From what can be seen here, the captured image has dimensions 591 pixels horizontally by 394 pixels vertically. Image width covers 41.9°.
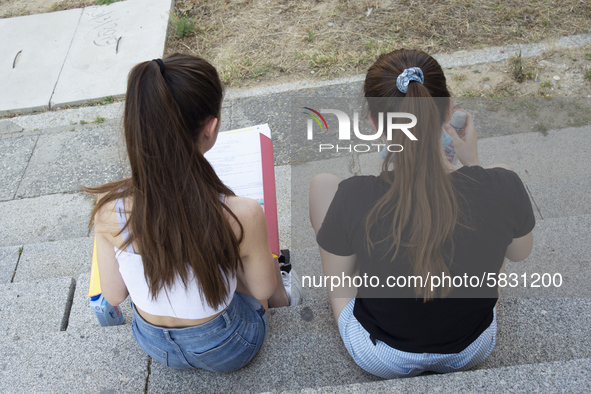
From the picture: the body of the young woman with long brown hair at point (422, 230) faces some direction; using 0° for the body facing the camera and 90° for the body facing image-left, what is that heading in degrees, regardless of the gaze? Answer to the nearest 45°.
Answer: approximately 180°

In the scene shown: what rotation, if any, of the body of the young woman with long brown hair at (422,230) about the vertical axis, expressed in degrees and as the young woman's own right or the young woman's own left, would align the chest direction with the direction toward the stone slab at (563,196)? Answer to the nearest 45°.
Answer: approximately 45° to the young woman's own right

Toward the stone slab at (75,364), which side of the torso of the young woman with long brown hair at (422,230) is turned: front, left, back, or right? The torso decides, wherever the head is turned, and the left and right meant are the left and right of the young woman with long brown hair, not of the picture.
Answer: left

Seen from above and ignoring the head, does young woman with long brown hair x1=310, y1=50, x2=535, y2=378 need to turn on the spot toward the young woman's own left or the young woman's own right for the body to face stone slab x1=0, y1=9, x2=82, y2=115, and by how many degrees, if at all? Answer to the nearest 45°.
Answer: approximately 45° to the young woman's own left

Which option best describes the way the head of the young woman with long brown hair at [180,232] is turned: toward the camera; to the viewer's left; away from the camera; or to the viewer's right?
away from the camera

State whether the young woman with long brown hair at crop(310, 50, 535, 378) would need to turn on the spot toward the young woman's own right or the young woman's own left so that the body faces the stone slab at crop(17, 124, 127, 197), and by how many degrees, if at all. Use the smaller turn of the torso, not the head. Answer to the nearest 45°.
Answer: approximately 45° to the young woman's own left

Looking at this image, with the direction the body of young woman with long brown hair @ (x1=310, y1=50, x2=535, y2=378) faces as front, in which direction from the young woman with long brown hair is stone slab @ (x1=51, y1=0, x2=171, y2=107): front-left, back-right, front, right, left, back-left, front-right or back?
front-left

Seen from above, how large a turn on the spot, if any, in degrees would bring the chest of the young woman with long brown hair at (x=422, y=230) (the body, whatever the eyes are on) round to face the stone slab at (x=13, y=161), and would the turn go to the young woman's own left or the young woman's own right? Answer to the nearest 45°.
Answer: approximately 45° to the young woman's own left

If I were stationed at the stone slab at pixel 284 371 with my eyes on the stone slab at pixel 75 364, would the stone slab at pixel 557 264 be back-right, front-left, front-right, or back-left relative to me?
back-right

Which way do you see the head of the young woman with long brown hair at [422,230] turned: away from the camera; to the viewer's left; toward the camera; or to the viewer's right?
away from the camera
